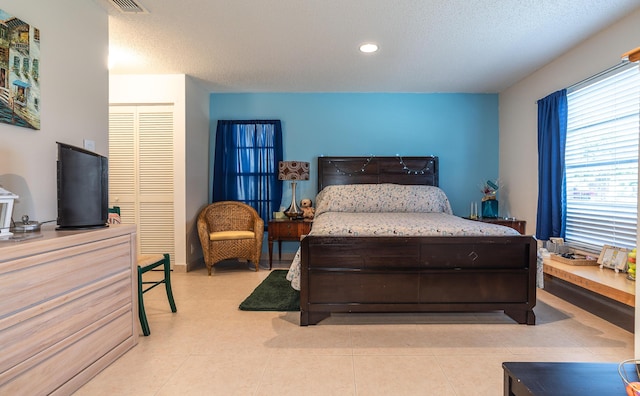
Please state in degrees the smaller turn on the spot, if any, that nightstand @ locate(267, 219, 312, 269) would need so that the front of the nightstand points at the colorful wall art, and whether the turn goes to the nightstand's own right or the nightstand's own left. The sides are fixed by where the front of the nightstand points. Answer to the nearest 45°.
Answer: approximately 45° to the nightstand's own right

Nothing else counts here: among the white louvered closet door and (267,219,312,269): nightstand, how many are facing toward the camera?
2

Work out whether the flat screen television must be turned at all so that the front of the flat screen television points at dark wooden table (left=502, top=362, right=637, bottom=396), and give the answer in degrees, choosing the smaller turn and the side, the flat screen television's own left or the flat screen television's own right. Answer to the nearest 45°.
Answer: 0° — it already faces it

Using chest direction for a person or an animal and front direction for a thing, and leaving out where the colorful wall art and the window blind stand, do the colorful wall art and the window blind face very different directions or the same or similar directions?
very different directions

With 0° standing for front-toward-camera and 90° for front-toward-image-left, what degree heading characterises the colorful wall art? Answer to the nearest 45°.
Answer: approximately 315°

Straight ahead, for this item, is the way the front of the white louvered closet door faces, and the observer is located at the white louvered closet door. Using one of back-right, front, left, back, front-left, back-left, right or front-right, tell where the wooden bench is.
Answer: front-left

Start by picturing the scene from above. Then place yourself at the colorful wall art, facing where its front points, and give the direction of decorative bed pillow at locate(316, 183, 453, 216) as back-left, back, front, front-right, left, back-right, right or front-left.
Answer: front-left

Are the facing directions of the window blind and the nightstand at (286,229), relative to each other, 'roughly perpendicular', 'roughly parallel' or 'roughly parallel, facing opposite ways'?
roughly perpendicular

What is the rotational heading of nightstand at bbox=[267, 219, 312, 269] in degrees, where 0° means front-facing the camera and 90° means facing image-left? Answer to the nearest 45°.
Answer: approximately 0°

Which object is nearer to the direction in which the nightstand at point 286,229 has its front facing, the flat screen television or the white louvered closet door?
the flat screen television

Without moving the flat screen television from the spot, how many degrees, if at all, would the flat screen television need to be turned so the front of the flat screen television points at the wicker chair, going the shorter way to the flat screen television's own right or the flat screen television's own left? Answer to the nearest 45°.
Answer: approximately 90° to the flat screen television's own left

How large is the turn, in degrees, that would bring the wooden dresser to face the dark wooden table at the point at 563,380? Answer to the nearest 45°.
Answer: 0° — it already faces it

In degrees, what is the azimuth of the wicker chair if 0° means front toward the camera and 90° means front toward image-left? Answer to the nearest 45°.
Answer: approximately 0°
